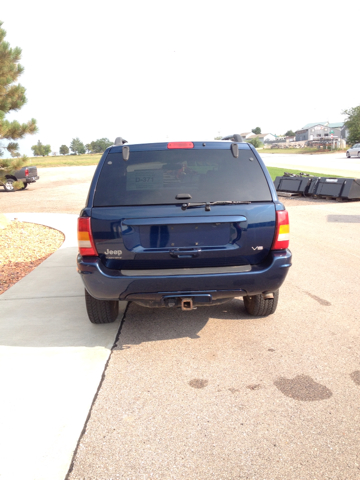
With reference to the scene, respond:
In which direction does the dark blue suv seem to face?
away from the camera

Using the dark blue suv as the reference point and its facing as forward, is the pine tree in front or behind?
in front
